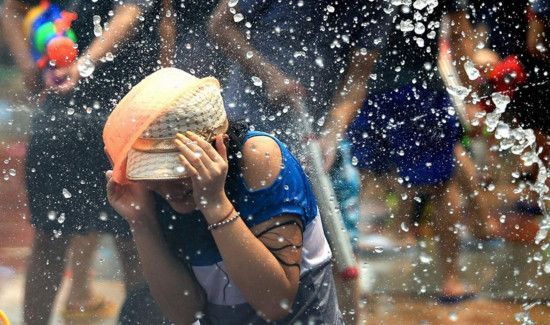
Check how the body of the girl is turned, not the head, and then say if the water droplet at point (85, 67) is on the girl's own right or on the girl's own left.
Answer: on the girl's own right

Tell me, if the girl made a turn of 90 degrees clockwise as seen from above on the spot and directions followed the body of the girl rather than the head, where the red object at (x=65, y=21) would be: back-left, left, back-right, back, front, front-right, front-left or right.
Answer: front

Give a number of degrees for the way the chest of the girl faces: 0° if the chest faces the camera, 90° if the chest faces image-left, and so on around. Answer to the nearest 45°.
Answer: approximately 45°

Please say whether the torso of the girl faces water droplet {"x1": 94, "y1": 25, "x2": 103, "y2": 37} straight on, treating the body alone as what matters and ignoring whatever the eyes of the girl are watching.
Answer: no

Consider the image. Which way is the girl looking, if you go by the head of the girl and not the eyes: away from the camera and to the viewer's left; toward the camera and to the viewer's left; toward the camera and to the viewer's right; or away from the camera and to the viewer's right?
toward the camera and to the viewer's left

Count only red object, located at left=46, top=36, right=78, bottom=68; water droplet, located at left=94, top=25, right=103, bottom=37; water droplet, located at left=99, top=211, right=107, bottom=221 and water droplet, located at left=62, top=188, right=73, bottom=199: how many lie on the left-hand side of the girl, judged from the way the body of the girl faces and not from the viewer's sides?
0

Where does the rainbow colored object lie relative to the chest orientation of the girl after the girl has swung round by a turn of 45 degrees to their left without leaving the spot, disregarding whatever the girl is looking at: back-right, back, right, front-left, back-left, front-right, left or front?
back-right
